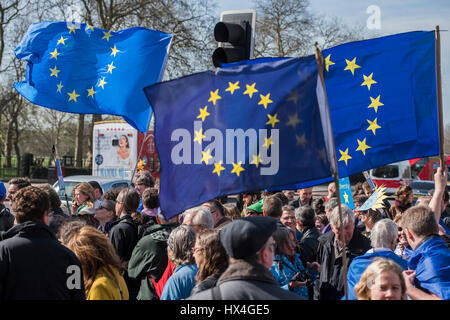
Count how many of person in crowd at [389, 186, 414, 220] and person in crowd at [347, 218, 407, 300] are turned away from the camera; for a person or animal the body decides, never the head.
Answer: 1

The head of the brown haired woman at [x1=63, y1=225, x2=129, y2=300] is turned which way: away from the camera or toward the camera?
away from the camera

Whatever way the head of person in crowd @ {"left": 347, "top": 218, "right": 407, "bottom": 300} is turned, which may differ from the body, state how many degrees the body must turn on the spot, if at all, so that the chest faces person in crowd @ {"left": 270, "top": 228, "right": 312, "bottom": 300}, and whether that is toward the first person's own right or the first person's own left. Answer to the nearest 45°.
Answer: approximately 90° to the first person's own left

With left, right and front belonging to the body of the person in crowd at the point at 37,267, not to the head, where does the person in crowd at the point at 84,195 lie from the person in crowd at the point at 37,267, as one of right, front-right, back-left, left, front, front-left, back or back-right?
front

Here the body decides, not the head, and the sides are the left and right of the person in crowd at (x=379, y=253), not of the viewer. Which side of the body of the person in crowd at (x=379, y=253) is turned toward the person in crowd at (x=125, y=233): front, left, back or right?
left

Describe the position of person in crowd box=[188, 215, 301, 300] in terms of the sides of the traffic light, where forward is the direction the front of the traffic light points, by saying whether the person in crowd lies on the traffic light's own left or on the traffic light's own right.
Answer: on the traffic light's own left

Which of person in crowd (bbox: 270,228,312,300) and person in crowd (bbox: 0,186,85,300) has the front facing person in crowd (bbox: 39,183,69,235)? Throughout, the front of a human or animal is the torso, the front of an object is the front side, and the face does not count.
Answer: person in crowd (bbox: 0,186,85,300)

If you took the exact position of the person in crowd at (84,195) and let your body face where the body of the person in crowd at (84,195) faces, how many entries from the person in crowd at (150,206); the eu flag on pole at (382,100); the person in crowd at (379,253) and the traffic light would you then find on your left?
4

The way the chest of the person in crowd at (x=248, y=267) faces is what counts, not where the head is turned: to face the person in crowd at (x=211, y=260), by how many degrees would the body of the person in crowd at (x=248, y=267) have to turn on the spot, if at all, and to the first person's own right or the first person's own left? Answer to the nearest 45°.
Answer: approximately 45° to the first person's own left

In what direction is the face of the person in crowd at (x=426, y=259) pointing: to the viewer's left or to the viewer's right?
to the viewer's left

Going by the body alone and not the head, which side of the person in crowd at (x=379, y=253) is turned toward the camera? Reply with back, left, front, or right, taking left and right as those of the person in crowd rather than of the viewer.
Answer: back

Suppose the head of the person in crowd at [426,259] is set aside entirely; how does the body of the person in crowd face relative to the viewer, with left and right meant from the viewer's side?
facing away from the viewer and to the left of the viewer
